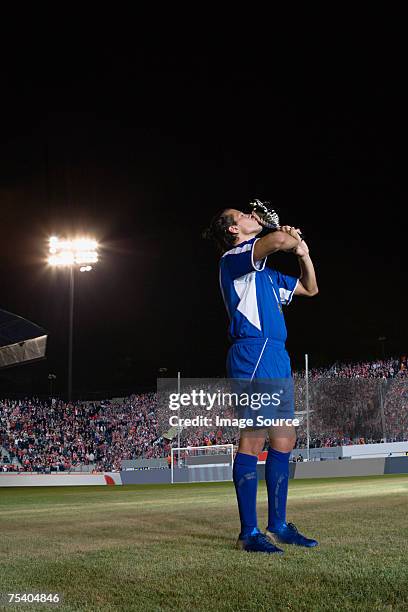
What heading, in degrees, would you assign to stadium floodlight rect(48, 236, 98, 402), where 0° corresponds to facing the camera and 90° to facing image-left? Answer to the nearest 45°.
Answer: approximately 0°
